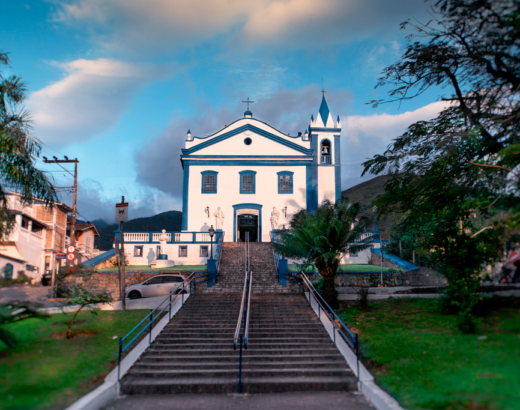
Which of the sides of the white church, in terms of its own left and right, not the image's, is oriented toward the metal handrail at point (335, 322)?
front

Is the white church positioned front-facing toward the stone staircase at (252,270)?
yes

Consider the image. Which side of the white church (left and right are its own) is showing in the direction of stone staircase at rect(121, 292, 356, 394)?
front

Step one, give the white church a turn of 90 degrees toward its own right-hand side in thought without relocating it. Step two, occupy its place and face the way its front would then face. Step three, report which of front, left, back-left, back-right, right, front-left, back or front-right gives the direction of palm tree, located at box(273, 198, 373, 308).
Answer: left

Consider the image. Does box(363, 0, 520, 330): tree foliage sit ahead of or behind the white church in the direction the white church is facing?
ahead

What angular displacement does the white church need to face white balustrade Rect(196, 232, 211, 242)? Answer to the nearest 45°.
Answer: approximately 45° to its right

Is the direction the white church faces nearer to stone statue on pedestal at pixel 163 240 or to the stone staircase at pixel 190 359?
the stone staircase

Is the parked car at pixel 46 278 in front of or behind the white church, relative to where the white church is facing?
in front

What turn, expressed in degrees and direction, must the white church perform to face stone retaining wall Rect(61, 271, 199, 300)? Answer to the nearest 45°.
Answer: approximately 45° to its right

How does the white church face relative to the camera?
toward the camera

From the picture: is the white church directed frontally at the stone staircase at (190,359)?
yes
